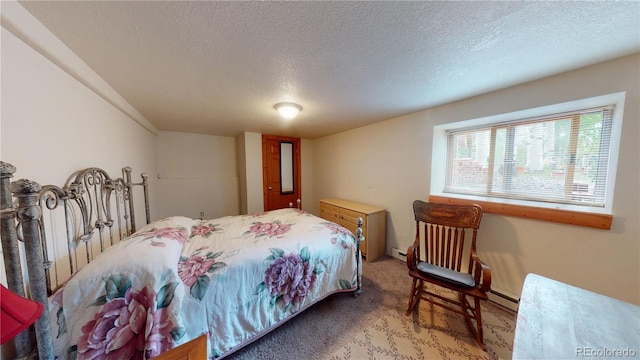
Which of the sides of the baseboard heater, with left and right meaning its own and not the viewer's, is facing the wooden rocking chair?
front

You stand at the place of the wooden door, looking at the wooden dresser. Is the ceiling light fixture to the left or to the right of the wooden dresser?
right

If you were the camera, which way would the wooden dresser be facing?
facing the viewer and to the left of the viewer

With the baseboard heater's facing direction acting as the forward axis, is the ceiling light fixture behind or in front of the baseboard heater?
in front

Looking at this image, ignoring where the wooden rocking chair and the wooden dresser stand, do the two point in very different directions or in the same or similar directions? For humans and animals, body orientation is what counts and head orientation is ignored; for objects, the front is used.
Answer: same or similar directions

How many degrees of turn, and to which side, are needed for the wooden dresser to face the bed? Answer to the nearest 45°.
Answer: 0° — it already faces it

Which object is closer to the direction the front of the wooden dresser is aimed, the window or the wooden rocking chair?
the wooden rocking chair

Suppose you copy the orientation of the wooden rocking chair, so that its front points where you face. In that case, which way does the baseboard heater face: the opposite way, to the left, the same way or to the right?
the same way

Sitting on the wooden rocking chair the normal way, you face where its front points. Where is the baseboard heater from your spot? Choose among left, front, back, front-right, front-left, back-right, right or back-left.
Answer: back

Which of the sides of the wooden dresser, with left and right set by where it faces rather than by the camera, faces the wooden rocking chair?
left

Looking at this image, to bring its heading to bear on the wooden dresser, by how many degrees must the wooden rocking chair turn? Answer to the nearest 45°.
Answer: approximately 90° to its right

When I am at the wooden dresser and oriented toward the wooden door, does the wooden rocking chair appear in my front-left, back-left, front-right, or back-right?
back-left

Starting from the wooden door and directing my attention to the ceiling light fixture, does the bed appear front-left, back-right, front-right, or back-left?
front-right

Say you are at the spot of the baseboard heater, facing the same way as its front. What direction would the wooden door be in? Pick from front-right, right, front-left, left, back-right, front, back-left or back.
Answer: front-right

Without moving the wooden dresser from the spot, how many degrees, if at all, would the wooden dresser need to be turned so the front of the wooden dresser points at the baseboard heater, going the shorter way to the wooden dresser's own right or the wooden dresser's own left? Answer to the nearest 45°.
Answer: approximately 90° to the wooden dresser's own left
